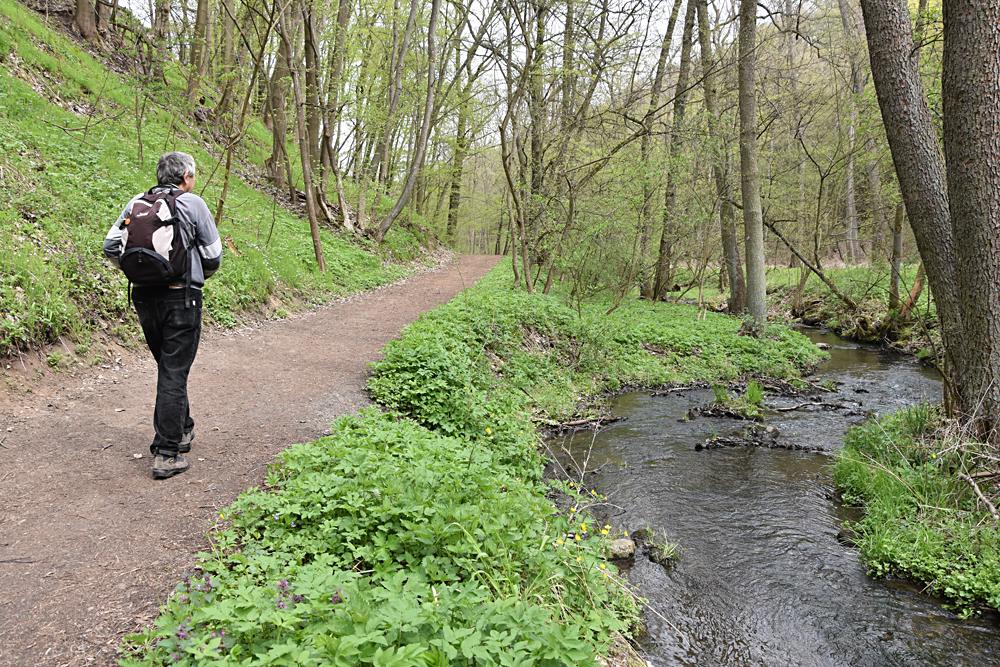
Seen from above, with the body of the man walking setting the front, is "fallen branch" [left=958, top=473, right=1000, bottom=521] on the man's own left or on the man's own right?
on the man's own right

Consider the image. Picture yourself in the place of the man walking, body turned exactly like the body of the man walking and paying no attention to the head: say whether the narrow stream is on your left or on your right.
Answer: on your right

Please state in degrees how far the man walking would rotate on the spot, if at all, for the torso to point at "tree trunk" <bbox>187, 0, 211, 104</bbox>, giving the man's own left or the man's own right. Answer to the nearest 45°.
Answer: approximately 45° to the man's own left

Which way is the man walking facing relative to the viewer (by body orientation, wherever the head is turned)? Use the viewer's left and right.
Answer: facing away from the viewer and to the right of the viewer

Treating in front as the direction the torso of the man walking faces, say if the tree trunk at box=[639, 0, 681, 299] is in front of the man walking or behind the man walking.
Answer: in front

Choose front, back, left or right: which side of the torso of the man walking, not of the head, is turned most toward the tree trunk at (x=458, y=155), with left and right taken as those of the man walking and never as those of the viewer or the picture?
front

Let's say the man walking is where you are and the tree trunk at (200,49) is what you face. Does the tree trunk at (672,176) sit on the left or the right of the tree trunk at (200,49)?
right

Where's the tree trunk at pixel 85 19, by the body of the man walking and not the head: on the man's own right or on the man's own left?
on the man's own left

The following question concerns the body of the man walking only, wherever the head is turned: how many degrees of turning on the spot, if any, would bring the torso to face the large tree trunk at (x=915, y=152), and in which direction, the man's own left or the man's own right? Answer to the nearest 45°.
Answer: approximately 45° to the man's own right
